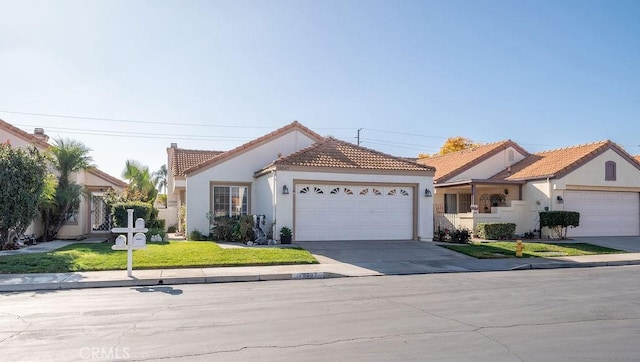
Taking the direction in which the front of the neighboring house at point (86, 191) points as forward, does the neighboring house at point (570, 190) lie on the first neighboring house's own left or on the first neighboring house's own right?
on the first neighboring house's own left

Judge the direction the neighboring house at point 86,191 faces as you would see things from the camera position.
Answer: facing the viewer

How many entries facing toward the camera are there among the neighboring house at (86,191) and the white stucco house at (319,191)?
2

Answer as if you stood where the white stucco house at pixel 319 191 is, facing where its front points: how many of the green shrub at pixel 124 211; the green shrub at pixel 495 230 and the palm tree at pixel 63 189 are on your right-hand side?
2

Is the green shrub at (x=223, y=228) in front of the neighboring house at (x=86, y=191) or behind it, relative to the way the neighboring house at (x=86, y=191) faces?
in front

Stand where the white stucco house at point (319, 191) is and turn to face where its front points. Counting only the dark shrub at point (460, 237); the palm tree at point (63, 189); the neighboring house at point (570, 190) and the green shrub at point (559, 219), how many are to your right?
1

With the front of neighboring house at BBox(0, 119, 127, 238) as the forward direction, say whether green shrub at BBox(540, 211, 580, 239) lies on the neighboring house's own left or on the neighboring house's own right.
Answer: on the neighboring house's own left

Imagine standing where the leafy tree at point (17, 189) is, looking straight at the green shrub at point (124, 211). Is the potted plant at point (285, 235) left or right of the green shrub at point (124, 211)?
right

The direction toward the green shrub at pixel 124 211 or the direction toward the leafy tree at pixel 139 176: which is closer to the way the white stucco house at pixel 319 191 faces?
the green shrub

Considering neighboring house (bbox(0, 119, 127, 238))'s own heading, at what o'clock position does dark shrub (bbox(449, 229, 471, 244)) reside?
The dark shrub is roughly at 10 o'clock from the neighboring house.

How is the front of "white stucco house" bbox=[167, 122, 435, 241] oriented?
toward the camera

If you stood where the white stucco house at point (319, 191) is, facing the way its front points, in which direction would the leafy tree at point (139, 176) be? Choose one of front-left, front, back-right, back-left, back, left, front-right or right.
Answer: back-right

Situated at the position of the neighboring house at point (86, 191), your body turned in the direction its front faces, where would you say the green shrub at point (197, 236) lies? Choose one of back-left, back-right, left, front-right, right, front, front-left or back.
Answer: front-left

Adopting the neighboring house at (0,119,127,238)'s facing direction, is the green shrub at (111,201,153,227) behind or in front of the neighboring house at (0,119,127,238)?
in front

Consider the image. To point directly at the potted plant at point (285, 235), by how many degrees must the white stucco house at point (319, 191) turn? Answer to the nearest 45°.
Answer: approximately 45° to its right

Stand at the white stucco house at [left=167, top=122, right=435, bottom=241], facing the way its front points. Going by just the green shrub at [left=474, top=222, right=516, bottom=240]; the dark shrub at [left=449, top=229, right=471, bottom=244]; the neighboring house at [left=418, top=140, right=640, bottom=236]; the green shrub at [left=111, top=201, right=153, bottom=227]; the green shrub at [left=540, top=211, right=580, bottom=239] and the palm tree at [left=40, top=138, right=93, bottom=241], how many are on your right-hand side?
2
